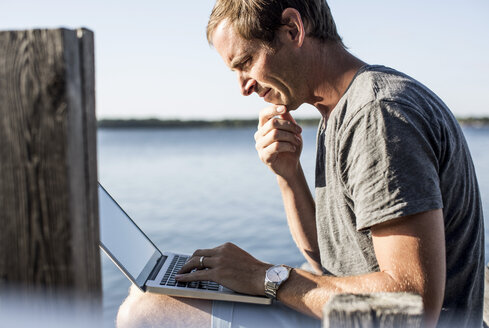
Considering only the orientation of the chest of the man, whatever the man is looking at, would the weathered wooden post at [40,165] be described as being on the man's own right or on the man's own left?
on the man's own left

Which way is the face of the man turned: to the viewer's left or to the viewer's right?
to the viewer's left

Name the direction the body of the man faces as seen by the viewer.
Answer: to the viewer's left
